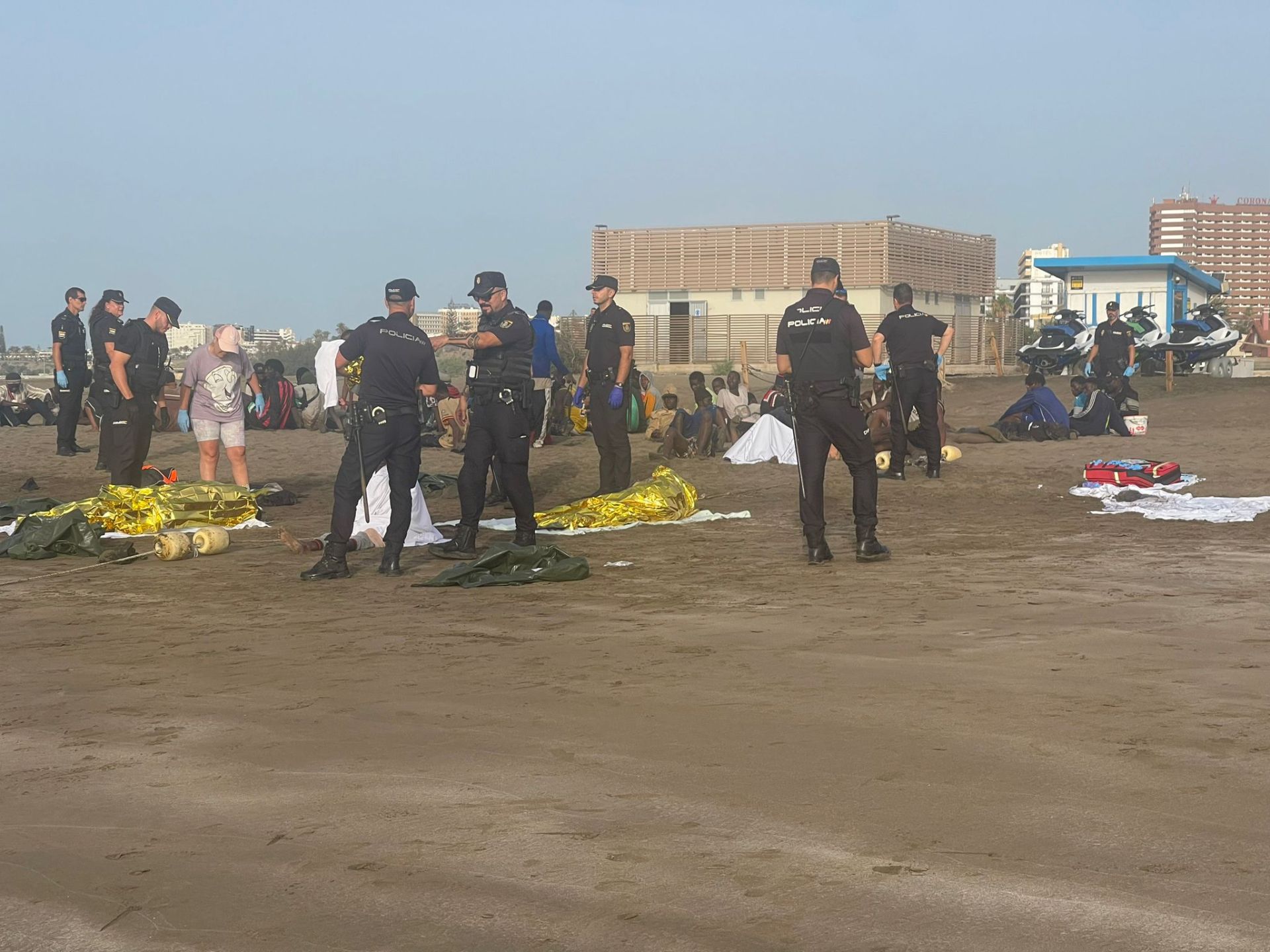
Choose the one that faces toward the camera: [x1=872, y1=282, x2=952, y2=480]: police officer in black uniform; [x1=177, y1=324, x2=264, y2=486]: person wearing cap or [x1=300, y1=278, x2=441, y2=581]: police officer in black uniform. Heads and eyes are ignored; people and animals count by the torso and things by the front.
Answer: the person wearing cap

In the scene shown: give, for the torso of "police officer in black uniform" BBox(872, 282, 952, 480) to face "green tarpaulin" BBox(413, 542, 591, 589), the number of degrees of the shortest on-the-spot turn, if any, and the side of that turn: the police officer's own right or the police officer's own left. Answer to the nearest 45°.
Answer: approximately 180°

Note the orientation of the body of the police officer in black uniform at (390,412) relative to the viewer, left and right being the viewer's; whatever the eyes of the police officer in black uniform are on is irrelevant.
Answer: facing away from the viewer

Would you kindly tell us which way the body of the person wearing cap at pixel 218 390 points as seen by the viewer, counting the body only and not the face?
toward the camera

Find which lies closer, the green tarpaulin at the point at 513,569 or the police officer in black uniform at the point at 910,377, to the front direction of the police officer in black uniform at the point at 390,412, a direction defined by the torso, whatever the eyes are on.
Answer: the police officer in black uniform

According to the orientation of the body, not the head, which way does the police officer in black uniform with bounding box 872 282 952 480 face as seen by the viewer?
away from the camera

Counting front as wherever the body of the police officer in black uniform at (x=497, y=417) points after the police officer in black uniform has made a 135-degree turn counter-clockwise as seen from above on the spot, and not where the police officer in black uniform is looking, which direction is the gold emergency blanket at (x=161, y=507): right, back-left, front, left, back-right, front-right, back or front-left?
back-left

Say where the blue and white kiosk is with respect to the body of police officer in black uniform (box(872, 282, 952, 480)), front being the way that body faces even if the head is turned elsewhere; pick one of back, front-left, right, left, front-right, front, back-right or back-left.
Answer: front

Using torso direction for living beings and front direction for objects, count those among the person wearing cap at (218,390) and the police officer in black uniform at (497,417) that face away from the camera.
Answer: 0

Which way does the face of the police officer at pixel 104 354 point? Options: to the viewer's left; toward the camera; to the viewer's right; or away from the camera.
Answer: to the viewer's right

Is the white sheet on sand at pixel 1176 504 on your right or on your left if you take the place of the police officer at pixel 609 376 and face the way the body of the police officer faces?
on your left

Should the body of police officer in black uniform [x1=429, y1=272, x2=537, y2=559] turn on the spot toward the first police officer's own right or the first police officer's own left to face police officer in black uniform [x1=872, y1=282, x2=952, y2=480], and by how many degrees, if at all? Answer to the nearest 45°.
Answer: approximately 180°

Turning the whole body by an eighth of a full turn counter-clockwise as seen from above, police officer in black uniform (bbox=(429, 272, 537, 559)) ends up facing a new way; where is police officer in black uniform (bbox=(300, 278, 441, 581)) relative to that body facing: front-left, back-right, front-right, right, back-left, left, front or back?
front-right

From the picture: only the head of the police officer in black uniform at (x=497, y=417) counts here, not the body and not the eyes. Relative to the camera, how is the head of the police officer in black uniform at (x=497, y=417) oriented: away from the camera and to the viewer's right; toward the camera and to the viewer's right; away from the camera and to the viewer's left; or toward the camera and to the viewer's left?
toward the camera and to the viewer's left

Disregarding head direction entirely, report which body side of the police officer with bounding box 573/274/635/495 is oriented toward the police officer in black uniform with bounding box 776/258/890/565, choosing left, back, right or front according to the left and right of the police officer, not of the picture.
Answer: left

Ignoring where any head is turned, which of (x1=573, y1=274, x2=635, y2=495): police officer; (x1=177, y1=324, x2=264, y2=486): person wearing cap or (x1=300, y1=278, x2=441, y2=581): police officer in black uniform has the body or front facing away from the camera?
the police officer in black uniform

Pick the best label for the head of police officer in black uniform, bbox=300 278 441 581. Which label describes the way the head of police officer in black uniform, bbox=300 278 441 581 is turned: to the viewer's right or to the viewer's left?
to the viewer's right

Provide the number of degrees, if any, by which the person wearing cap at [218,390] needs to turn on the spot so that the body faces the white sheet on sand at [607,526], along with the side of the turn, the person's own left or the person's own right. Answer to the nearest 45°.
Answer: approximately 45° to the person's own left
